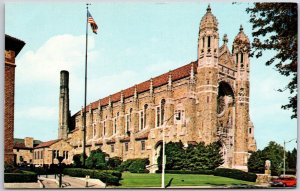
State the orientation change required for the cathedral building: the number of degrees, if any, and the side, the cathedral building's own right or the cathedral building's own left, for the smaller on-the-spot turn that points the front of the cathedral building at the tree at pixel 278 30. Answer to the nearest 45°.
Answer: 0° — it already faces it

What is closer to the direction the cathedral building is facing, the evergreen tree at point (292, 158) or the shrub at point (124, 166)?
the evergreen tree

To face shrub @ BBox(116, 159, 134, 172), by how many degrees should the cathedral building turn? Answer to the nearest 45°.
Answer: approximately 90° to its right

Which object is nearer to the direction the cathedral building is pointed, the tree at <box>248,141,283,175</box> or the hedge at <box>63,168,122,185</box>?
the tree

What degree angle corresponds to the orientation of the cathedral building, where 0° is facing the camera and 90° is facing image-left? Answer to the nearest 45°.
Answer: approximately 315°

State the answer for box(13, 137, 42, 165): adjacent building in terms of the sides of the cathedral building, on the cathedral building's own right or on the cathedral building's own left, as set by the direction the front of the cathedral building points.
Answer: on the cathedral building's own right

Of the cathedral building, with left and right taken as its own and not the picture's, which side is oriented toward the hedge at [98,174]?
right
